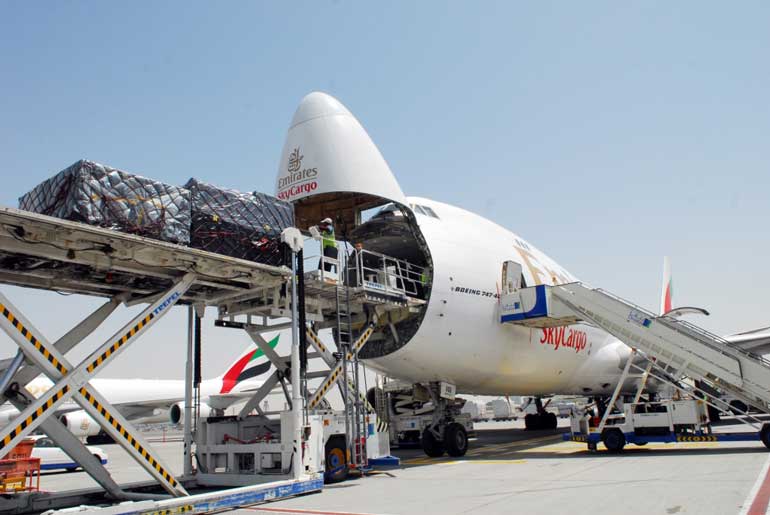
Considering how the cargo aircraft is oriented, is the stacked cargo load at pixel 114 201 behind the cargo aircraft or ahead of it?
ahead

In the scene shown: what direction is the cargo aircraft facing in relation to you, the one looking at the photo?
facing the viewer and to the left of the viewer

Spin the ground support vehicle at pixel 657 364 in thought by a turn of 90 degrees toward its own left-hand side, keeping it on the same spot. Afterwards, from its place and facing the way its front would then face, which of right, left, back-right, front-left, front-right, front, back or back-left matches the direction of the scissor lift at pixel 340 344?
front-right

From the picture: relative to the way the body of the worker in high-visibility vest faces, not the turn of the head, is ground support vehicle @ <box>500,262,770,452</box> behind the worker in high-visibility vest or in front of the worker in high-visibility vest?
behind

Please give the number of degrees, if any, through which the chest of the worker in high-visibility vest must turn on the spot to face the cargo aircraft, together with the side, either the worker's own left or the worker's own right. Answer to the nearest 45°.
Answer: approximately 135° to the worker's own right

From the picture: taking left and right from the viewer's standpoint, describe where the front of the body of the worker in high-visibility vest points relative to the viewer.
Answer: facing to the left of the viewer

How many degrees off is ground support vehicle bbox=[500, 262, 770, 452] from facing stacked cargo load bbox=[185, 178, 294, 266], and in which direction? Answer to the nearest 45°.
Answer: approximately 45° to its left

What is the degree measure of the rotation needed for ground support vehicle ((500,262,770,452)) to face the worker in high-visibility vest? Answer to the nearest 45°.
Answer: approximately 45° to its left

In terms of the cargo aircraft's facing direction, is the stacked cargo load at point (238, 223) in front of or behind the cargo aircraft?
in front

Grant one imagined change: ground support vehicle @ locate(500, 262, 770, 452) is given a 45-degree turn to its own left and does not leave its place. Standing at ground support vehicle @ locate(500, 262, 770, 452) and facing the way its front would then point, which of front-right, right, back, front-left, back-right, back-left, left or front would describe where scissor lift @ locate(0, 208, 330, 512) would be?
front

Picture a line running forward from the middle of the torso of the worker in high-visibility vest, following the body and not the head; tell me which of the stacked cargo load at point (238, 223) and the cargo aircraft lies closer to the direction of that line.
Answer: the stacked cargo load

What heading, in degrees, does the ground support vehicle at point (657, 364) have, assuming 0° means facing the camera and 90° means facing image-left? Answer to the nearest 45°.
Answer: approximately 90°

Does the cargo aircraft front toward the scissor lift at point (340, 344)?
yes
